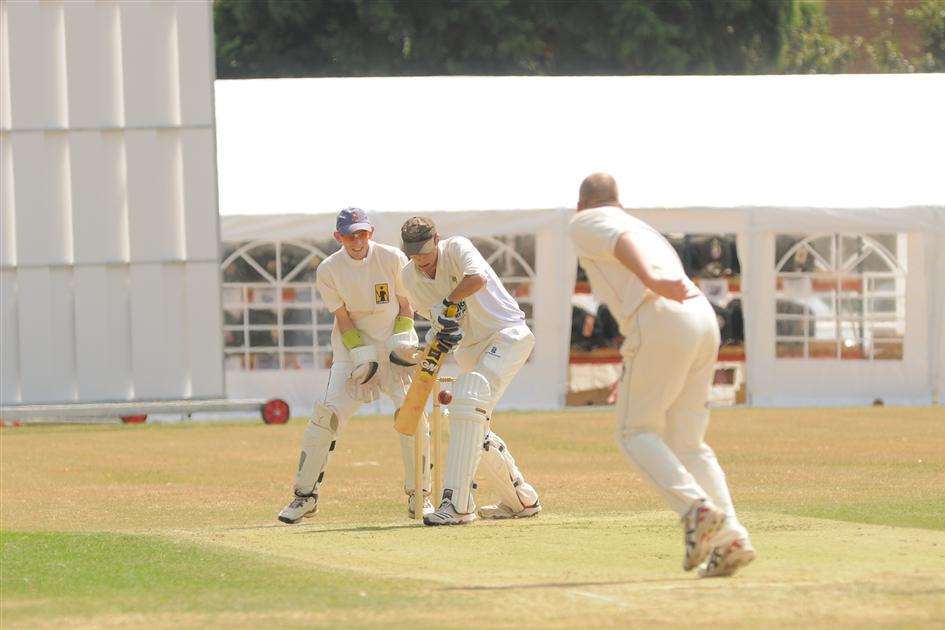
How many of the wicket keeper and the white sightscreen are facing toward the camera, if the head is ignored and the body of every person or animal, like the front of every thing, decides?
2

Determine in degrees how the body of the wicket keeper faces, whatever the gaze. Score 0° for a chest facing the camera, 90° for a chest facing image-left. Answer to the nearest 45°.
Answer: approximately 0°

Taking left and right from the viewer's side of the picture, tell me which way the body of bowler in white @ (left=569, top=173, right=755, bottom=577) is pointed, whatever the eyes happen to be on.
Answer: facing away from the viewer and to the left of the viewer

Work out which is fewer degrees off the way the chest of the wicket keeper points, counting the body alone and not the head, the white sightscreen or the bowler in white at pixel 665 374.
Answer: the bowler in white

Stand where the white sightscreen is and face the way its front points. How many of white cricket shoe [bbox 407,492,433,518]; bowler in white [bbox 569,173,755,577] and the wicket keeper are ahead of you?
3

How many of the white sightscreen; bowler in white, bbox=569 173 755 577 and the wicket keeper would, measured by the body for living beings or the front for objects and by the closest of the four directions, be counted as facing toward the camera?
2
